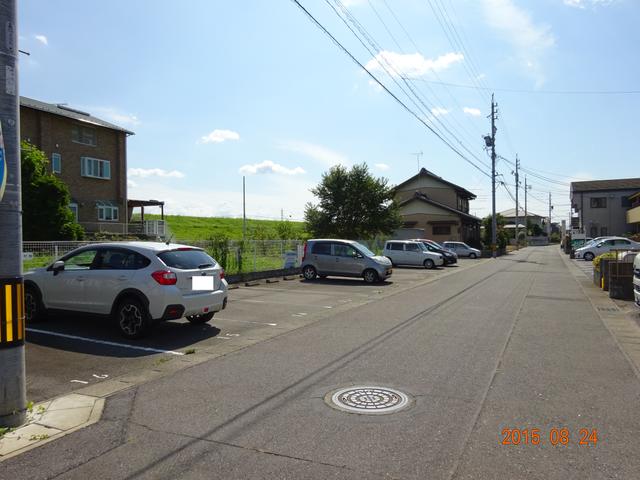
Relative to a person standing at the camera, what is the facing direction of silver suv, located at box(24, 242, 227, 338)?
facing away from the viewer and to the left of the viewer

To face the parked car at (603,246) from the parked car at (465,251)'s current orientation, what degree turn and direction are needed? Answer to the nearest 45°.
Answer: approximately 45° to its right

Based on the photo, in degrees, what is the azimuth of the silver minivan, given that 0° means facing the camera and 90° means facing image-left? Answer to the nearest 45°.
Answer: approximately 315°

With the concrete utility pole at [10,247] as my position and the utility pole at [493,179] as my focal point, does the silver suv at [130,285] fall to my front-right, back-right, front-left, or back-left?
front-left

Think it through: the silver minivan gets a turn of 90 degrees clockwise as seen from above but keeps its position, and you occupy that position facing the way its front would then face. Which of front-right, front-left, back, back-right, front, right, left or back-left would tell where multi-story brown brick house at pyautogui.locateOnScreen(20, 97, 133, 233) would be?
right

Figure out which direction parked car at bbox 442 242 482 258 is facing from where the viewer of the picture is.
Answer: facing to the right of the viewer

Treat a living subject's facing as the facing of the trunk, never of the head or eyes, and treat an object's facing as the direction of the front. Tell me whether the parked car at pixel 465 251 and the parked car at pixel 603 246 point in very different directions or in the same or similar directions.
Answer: very different directions

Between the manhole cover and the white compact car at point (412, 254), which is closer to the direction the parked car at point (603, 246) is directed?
the white compact car

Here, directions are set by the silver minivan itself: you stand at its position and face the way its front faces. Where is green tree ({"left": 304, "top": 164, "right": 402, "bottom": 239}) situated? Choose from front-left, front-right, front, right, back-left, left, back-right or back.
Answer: back-left

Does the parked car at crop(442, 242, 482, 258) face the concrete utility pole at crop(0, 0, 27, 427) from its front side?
no

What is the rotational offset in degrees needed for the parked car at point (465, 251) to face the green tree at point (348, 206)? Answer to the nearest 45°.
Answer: approximately 135° to its right

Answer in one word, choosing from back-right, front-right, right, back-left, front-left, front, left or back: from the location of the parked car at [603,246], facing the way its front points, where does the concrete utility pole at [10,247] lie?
left

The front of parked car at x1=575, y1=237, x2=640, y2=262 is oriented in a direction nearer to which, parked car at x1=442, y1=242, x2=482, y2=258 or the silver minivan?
the parked car

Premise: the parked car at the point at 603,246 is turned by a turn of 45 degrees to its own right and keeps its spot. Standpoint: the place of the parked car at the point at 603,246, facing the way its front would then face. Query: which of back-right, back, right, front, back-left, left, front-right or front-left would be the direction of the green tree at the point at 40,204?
left

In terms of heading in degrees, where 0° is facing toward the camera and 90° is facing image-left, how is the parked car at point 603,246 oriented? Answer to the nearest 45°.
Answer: approximately 90°

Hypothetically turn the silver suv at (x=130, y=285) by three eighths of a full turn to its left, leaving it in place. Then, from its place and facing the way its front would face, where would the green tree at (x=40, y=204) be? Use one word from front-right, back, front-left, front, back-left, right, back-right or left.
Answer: back

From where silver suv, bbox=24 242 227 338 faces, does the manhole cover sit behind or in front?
behind
